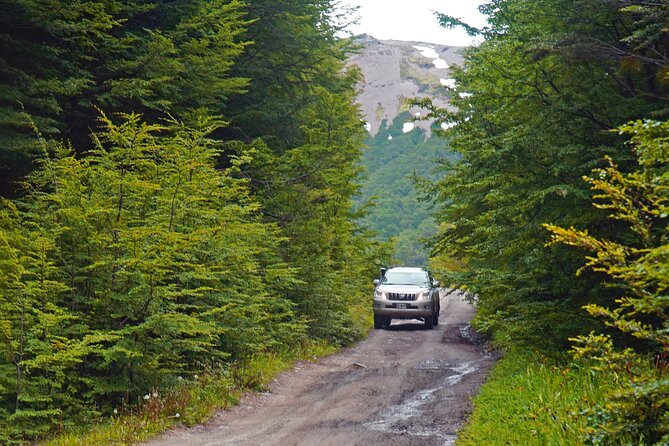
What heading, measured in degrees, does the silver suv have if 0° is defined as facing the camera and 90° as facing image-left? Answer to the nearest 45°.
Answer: approximately 0°

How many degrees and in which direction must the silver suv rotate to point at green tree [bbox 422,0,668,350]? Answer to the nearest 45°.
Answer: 0° — it already faces it

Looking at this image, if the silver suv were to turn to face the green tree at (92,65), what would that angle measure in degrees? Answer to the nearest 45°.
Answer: approximately 45° to its right

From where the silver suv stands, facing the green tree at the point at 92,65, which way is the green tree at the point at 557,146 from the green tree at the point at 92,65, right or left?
left
